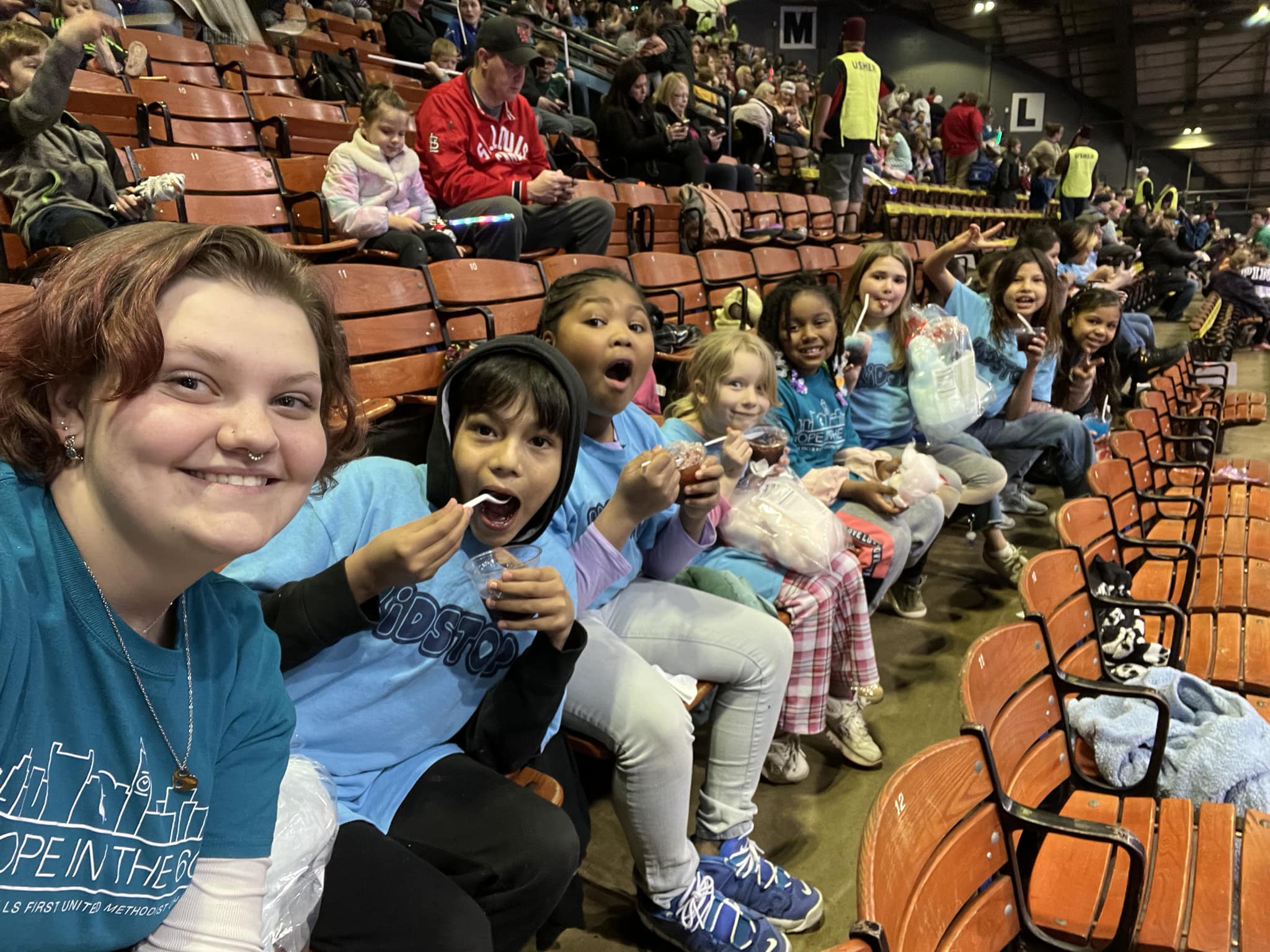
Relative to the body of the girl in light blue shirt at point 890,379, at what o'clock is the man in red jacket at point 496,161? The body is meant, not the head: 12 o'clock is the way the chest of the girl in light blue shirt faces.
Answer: The man in red jacket is roughly at 5 o'clock from the girl in light blue shirt.

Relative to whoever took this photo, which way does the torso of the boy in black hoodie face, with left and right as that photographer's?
facing the viewer and to the right of the viewer

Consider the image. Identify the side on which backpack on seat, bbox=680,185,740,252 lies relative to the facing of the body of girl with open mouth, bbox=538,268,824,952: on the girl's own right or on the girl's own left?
on the girl's own left

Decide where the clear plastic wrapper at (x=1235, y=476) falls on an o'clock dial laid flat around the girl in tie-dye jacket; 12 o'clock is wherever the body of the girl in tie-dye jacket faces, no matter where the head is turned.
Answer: The clear plastic wrapper is roughly at 11 o'clock from the girl in tie-dye jacket.

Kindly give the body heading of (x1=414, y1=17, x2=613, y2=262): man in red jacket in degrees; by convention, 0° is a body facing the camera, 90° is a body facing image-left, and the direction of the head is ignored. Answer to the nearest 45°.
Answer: approximately 315°

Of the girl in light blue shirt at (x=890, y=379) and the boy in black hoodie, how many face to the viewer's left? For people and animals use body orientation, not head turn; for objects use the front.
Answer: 0

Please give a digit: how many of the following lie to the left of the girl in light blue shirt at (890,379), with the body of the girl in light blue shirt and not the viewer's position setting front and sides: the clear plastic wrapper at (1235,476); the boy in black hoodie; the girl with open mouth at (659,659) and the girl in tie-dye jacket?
1

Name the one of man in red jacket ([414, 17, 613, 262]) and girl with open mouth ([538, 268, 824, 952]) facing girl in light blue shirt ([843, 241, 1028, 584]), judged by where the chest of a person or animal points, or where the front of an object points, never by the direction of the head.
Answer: the man in red jacket

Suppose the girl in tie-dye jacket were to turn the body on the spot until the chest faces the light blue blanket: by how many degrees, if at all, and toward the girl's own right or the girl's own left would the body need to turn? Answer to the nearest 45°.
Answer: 0° — they already face it

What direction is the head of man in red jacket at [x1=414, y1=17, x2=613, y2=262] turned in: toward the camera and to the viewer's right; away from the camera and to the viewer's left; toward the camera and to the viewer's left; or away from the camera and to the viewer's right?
toward the camera and to the viewer's right

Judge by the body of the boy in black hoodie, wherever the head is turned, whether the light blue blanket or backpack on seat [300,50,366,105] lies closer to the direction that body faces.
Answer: the light blue blanket

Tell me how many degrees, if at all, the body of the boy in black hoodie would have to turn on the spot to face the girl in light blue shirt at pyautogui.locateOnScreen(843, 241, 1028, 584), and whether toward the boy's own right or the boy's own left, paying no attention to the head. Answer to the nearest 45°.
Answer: approximately 90° to the boy's own left
